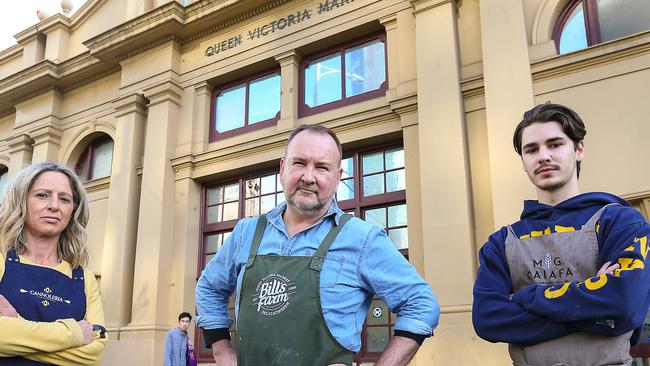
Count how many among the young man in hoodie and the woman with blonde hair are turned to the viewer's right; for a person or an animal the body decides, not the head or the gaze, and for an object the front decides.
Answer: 0

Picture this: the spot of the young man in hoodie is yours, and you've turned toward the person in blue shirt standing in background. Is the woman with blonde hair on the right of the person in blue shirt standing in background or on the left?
left

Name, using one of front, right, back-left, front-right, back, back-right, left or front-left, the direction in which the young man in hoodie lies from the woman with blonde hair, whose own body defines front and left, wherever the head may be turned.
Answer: front-left

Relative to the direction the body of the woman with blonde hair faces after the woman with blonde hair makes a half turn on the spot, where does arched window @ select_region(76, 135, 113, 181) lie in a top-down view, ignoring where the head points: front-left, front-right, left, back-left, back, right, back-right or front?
front

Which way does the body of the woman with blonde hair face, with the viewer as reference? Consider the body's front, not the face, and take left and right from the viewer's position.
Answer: facing the viewer

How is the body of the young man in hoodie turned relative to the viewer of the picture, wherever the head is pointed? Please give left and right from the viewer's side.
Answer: facing the viewer and to the left of the viewer

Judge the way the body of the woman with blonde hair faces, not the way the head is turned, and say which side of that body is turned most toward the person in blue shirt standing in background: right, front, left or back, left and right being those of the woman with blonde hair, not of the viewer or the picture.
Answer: back
